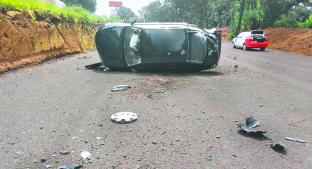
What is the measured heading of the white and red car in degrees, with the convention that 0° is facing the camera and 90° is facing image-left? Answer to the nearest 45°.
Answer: approximately 135°

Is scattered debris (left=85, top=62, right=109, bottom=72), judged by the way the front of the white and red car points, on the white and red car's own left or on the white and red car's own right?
on the white and red car's own left

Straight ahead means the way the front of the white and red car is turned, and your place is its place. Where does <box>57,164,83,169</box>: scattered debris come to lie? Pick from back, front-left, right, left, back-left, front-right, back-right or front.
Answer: back-left

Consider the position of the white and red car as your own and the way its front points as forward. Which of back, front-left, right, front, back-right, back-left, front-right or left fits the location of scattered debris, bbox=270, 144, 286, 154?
back-left

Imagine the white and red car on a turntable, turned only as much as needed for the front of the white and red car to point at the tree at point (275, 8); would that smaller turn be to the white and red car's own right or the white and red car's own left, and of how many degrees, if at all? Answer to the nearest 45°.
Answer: approximately 45° to the white and red car's own right

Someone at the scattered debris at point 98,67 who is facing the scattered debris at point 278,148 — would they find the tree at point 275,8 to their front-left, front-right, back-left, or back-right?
back-left

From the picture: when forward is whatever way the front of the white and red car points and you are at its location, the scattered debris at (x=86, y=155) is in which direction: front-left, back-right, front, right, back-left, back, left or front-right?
back-left

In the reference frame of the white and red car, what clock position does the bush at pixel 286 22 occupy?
The bush is roughly at 2 o'clock from the white and red car.

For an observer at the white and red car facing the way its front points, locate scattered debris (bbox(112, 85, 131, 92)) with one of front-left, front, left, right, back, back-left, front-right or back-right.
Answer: back-left

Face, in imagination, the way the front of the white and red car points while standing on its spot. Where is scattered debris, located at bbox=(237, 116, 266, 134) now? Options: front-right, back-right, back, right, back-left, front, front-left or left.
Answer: back-left

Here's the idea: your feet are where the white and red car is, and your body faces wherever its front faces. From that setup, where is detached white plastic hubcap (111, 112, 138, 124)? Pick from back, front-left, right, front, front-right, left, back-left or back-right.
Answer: back-left
